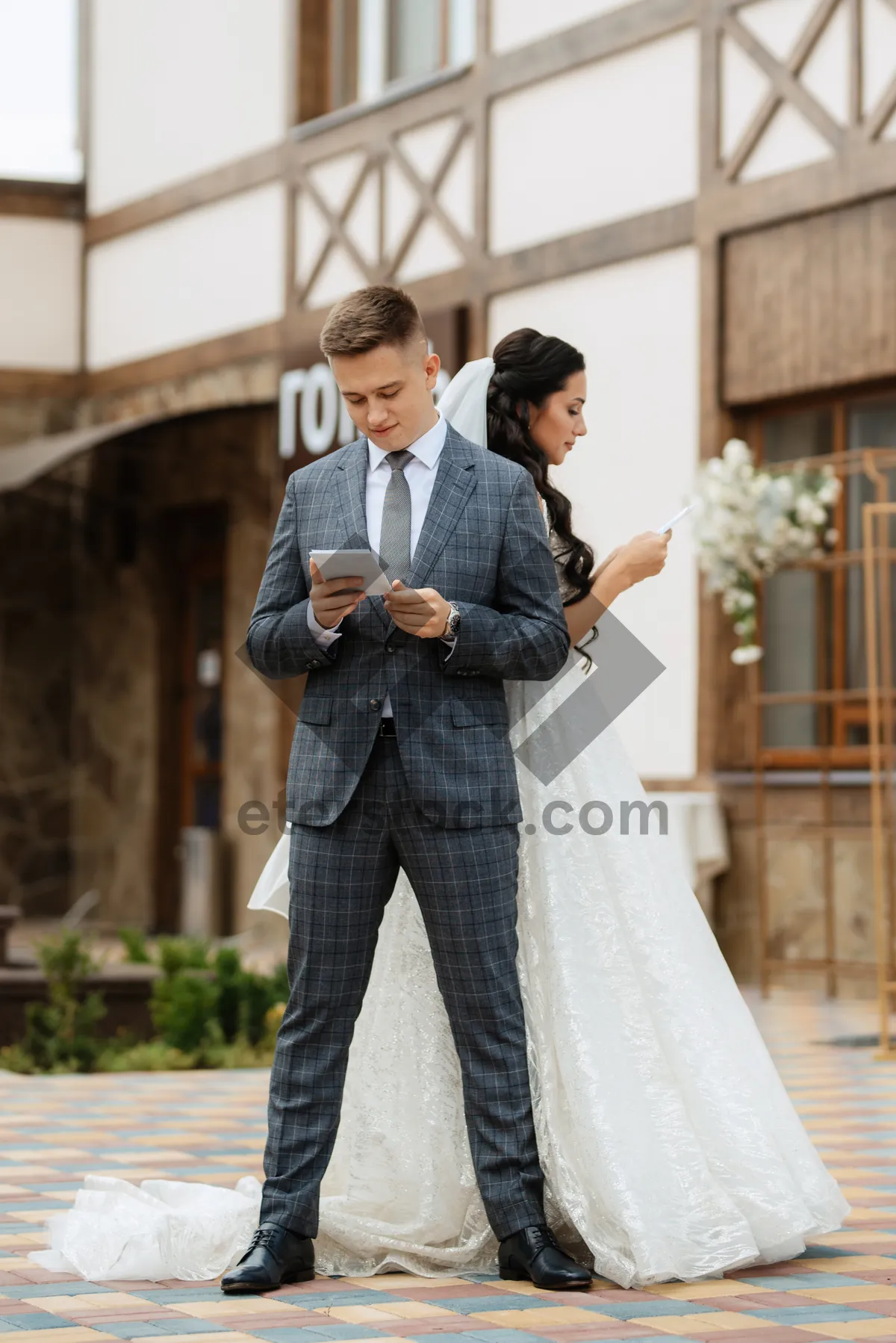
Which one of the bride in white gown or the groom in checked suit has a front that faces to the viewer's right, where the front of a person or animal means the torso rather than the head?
the bride in white gown

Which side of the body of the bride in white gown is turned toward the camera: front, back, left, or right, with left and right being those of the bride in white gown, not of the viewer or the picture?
right

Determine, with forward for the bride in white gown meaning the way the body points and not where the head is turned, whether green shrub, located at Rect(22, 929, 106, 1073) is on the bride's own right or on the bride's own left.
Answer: on the bride's own left

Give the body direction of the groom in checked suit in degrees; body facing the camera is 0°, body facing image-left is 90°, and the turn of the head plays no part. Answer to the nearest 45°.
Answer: approximately 0°

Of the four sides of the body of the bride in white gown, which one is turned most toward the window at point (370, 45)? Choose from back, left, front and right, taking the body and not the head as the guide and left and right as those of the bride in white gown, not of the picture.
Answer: left

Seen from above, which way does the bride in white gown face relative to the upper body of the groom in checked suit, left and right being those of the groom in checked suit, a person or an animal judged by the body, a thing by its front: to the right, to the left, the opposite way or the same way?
to the left

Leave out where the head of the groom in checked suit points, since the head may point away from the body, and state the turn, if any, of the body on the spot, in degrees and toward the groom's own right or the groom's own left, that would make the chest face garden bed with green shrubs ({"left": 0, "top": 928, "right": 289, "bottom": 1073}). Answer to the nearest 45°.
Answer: approximately 180°

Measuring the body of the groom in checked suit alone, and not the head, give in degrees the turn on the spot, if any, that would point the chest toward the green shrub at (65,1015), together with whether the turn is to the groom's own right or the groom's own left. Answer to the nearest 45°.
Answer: approximately 180°

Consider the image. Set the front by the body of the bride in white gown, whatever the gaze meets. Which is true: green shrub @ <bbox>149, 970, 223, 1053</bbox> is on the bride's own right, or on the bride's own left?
on the bride's own left

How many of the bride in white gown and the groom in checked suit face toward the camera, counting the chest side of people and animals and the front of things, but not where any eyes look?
1
